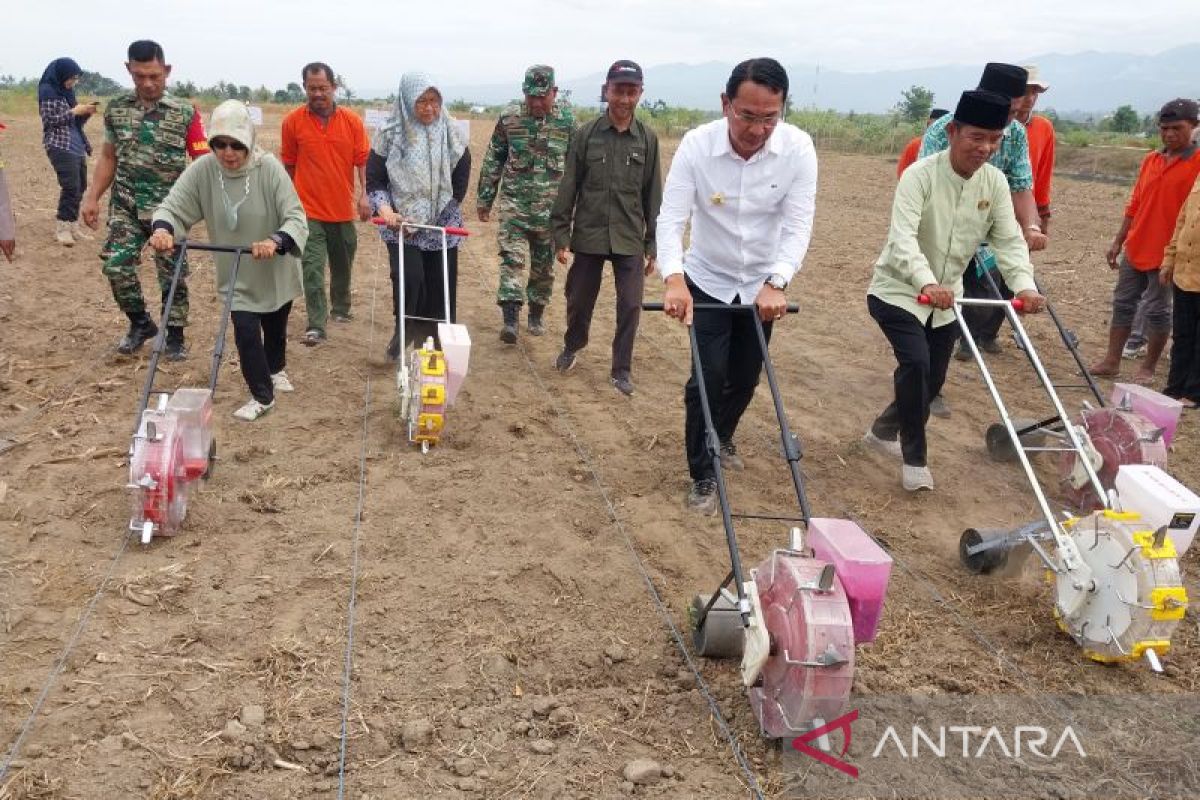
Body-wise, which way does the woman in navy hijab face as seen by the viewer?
to the viewer's right

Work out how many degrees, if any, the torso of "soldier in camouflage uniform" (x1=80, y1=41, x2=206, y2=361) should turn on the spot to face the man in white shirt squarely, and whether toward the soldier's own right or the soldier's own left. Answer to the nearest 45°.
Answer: approximately 45° to the soldier's own left

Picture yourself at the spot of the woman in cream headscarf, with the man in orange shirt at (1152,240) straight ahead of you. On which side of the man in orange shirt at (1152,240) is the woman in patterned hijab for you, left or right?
left

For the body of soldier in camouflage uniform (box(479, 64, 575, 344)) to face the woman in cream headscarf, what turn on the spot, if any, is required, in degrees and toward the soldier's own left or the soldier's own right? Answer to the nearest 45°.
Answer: approximately 45° to the soldier's own right

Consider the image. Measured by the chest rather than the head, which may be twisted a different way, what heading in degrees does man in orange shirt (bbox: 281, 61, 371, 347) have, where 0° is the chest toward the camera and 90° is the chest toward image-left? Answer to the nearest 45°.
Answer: approximately 0°

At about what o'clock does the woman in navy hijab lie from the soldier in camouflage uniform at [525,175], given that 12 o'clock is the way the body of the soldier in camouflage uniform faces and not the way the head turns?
The woman in navy hijab is roughly at 4 o'clock from the soldier in camouflage uniform.

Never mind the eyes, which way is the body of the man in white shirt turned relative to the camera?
toward the camera

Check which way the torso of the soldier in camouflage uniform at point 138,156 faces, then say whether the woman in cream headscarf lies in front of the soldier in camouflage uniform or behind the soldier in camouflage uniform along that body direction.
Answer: in front

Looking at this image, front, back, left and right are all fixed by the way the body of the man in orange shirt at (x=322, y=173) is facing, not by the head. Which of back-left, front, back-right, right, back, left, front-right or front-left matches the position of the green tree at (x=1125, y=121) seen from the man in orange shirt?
back-left

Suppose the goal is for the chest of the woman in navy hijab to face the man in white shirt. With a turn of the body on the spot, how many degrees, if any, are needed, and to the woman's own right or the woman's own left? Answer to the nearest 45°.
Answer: approximately 90° to the woman's own right

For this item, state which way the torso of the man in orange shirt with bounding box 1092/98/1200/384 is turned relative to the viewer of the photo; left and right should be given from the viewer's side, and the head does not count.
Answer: facing the viewer and to the left of the viewer

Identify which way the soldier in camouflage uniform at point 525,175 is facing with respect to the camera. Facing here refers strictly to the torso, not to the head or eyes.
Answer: toward the camera
